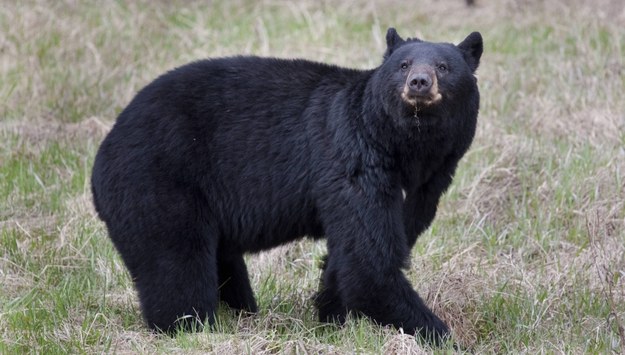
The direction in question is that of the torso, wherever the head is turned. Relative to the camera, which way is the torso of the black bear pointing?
to the viewer's right
